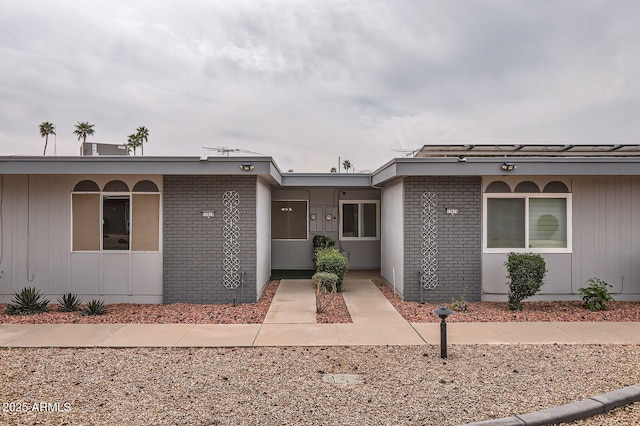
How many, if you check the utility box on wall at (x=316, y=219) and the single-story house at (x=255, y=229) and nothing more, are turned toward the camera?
2

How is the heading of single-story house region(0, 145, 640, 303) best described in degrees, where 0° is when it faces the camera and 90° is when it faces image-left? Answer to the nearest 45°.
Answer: approximately 0°

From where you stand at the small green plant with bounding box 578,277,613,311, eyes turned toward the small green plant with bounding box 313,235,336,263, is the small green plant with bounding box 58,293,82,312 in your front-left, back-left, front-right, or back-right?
front-left

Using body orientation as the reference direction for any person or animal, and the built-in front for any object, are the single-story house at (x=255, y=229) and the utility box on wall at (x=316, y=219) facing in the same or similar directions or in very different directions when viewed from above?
same or similar directions

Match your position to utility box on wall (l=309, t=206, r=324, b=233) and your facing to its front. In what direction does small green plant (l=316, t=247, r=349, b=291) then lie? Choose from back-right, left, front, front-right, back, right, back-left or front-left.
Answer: front

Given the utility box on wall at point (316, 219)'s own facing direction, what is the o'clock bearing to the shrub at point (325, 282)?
The shrub is roughly at 12 o'clock from the utility box on wall.

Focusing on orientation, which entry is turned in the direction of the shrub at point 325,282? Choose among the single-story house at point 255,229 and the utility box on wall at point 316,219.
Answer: the utility box on wall

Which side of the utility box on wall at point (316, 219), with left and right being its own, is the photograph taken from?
front
